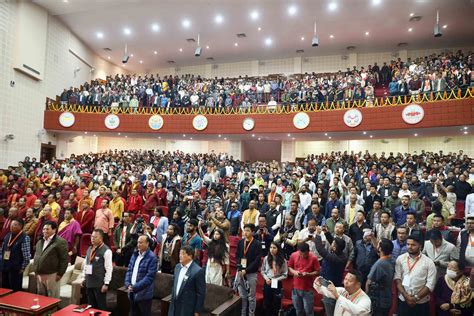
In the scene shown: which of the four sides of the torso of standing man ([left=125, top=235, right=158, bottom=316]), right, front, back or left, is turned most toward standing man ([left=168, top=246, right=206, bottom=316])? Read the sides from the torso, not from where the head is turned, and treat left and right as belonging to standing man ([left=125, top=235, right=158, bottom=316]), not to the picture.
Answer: left

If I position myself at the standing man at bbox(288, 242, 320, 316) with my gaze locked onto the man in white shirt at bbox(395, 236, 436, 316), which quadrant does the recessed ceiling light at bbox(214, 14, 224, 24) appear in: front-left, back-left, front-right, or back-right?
back-left

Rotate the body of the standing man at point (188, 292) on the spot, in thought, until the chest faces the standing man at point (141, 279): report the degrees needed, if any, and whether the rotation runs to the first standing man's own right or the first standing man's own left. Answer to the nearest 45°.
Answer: approximately 90° to the first standing man's own right

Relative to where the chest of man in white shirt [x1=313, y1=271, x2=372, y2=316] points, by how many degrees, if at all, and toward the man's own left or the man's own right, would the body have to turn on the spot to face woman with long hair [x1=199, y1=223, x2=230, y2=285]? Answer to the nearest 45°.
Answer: approximately 90° to the man's own right

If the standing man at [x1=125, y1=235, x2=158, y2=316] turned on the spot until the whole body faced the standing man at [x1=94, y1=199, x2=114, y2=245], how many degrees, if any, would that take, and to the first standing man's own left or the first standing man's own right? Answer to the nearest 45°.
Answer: approximately 135° to the first standing man's own right

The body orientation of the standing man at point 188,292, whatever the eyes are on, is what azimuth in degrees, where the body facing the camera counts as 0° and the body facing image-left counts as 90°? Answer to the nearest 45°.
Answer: approximately 45°

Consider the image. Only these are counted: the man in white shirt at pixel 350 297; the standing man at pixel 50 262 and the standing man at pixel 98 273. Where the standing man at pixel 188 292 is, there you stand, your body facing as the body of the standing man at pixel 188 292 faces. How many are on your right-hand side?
2

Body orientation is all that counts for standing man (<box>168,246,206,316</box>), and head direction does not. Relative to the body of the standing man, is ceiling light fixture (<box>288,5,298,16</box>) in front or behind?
behind

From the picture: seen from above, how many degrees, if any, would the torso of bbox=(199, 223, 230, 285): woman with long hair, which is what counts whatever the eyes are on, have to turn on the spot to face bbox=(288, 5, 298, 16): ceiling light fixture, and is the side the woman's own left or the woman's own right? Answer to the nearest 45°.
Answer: approximately 135° to the woman's own right

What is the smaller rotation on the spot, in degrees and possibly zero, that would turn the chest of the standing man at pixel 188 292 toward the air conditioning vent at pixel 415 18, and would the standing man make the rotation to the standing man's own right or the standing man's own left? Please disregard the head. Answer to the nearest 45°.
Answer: approximately 180°
